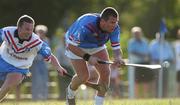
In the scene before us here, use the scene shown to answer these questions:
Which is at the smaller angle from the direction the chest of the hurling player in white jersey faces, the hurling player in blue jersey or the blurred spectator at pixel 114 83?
the hurling player in blue jersey

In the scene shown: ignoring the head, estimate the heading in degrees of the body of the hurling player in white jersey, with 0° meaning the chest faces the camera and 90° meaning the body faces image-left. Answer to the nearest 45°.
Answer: approximately 315°

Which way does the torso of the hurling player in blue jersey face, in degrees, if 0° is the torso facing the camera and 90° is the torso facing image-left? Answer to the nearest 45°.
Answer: approximately 315°

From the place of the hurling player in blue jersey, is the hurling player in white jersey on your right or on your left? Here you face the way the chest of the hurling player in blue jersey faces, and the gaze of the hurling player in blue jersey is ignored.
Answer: on your right

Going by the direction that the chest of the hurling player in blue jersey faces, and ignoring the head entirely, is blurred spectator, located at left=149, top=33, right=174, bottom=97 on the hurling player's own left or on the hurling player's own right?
on the hurling player's own left
